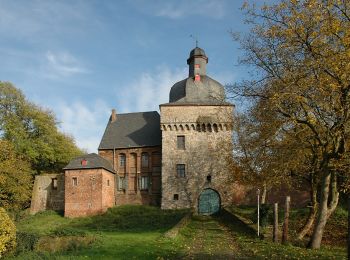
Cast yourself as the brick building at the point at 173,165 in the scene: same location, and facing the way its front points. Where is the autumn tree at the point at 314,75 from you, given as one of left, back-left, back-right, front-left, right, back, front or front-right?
front

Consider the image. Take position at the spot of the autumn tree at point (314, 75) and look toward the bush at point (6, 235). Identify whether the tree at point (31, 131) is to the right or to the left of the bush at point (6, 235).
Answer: right

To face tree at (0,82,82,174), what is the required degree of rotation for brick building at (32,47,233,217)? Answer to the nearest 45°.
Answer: approximately 135° to its right

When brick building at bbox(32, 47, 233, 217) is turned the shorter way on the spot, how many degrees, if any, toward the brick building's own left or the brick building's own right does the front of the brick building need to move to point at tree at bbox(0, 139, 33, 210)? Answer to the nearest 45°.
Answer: approximately 90° to the brick building's own right

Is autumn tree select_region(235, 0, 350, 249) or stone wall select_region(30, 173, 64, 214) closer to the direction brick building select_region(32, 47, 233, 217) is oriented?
the autumn tree

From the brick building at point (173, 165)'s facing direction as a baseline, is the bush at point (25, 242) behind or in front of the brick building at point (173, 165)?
in front

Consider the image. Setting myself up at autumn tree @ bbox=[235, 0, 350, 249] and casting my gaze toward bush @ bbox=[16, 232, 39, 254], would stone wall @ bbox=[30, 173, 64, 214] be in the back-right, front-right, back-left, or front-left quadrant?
front-right

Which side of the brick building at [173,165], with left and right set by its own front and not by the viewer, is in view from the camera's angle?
front
